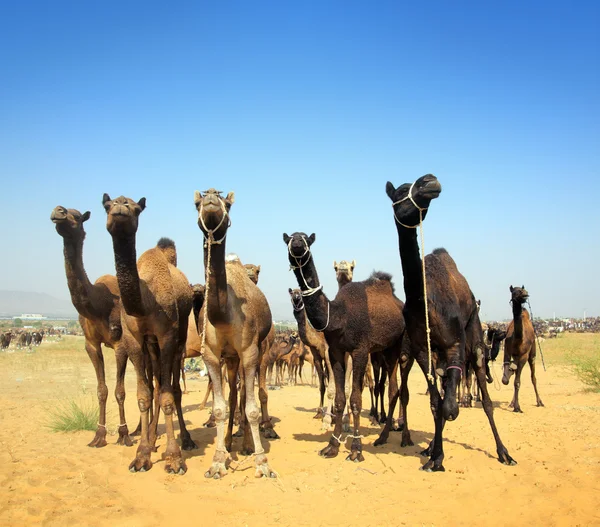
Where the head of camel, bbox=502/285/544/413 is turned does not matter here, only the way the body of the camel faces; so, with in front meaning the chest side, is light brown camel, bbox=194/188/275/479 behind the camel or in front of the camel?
in front

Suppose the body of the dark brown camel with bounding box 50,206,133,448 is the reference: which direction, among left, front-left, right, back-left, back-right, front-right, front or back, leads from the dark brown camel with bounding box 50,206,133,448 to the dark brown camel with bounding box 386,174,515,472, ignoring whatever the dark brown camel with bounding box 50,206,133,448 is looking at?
left

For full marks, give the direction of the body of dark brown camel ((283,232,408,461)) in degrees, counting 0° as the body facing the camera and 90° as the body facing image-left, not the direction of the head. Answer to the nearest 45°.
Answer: approximately 45°

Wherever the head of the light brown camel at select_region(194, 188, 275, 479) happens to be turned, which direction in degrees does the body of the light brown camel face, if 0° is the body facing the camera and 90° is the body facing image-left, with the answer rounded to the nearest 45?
approximately 0°

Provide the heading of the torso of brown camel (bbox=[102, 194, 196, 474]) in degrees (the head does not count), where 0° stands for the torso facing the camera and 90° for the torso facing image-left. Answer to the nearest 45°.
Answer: approximately 0°

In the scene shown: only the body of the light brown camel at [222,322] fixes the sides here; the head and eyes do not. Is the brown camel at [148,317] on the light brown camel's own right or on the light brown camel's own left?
on the light brown camel's own right

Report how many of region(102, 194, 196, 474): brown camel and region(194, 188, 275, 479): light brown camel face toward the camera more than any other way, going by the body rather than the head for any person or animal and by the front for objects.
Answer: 2

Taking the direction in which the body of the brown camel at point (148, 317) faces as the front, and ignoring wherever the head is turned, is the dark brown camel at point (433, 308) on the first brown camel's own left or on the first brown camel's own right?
on the first brown camel's own left

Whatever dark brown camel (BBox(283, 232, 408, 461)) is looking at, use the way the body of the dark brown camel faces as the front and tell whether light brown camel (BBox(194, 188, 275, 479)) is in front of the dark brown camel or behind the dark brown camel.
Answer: in front

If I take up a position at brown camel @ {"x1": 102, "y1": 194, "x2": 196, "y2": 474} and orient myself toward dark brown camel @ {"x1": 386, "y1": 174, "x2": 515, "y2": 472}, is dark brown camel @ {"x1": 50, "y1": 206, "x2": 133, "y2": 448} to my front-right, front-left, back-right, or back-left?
back-left

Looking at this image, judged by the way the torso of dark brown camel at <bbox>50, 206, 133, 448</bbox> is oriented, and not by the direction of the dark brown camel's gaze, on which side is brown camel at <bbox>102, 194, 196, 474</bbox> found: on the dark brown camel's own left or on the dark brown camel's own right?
on the dark brown camel's own left
